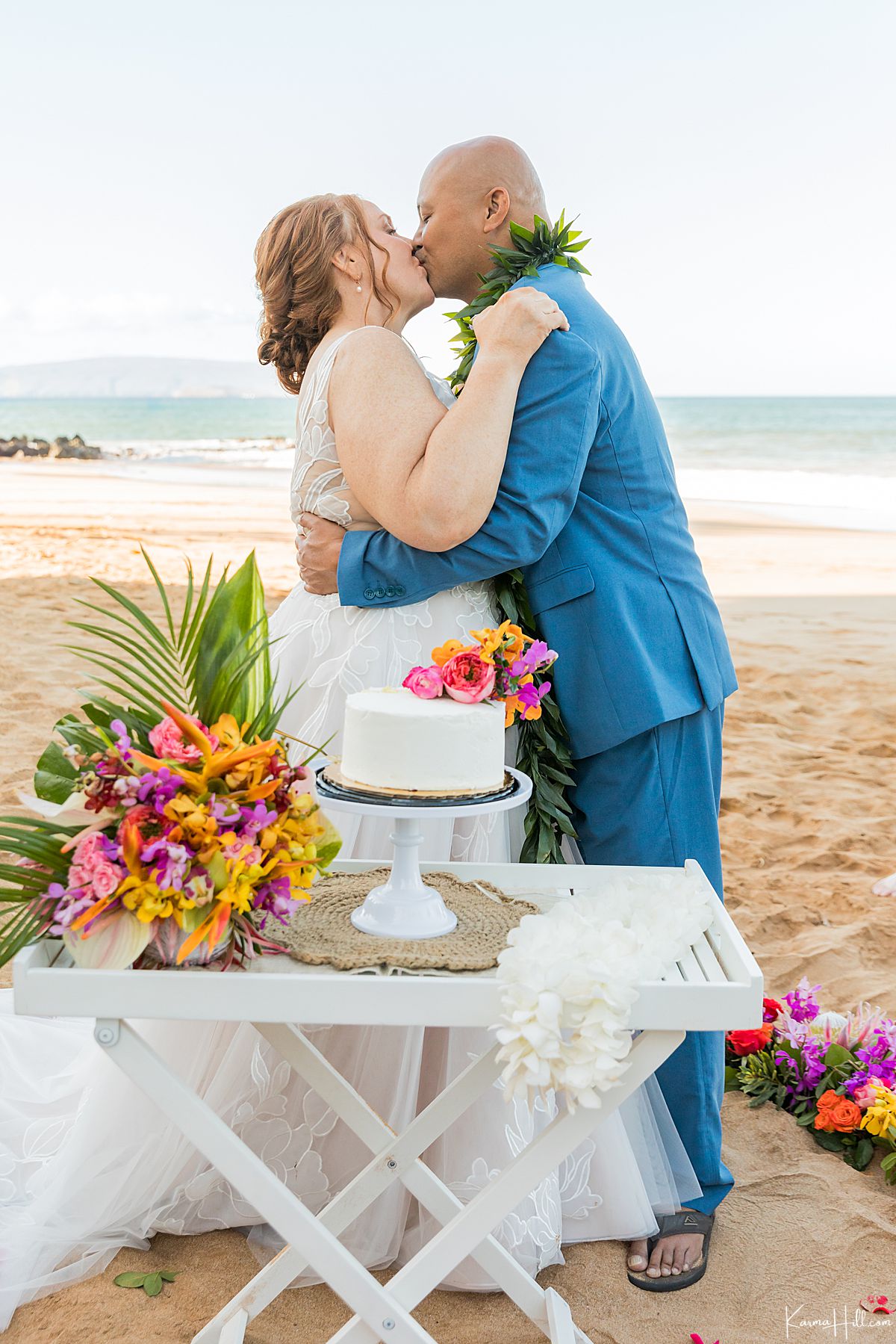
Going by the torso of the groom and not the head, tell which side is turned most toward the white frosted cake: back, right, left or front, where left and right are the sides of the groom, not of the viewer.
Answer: left

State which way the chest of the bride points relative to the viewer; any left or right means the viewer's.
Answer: facing to the right of the viewer

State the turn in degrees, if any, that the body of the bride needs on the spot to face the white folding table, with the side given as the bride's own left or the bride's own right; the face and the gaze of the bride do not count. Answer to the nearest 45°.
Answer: approximately 90° to the bride's own right

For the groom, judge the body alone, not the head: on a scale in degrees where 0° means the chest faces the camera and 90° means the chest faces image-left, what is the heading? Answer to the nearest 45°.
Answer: approximately 90°

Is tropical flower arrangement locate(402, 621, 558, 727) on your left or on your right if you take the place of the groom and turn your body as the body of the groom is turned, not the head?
on your left

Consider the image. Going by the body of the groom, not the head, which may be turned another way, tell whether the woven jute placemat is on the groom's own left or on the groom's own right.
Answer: on the groom's own left

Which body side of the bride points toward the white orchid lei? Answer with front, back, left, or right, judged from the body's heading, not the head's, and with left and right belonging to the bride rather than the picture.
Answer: right

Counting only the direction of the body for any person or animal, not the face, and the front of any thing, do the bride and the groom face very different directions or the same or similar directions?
very different directions
